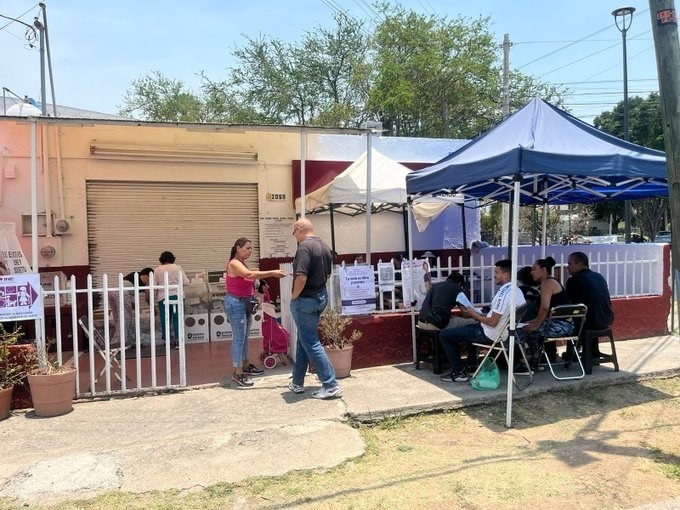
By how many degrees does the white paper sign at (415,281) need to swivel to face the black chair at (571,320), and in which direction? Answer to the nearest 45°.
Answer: approximately 45° to its left

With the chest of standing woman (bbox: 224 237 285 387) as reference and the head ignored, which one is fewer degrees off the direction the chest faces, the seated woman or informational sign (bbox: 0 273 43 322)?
the seated woman

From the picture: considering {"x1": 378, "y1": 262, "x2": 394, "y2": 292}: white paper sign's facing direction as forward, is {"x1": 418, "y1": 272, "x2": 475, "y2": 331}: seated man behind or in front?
in front

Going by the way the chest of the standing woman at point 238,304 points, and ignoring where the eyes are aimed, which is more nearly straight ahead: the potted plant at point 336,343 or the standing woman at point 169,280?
the potted plant

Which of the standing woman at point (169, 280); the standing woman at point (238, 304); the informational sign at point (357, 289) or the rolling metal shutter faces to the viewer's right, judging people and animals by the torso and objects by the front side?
the standing woman at point (238, 304)

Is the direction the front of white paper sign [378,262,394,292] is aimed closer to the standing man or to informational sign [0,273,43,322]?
the standing man

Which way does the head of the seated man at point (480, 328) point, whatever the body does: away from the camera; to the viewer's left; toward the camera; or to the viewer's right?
to the viewer's left

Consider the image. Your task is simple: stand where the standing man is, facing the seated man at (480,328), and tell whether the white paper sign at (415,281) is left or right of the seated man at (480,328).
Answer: left

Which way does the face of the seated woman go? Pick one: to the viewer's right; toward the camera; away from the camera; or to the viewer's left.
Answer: to the viewer's left

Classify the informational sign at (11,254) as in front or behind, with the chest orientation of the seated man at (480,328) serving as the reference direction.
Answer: in front

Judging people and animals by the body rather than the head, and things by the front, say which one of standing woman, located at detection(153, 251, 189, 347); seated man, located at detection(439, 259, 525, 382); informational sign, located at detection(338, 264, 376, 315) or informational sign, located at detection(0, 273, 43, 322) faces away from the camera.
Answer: the standing woman

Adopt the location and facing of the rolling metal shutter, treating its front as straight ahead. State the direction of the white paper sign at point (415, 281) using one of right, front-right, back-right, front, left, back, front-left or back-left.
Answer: front-left

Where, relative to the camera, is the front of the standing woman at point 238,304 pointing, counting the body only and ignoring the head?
to the viewer's right

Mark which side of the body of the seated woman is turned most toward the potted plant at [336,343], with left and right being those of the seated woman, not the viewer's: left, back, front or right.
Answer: front
